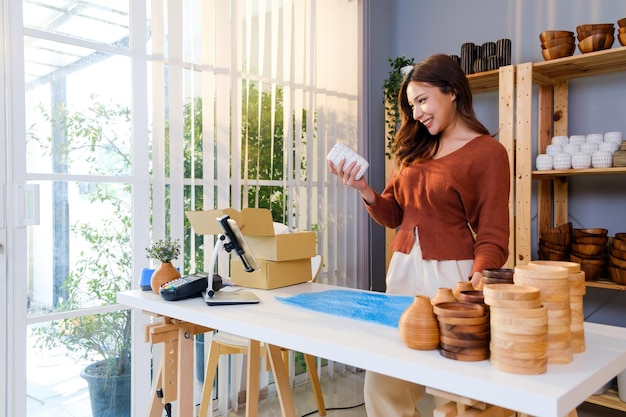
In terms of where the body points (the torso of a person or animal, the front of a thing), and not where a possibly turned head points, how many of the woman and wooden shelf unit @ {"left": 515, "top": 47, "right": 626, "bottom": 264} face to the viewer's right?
0

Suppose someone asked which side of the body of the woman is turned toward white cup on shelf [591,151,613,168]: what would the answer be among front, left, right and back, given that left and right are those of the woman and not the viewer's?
back

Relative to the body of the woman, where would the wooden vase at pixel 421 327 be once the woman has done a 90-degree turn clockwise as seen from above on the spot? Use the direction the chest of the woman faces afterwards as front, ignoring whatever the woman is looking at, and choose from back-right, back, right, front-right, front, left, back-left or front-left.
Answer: back-left

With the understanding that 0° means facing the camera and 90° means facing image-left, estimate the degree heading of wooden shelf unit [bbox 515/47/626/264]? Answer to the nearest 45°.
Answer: approximately 45°

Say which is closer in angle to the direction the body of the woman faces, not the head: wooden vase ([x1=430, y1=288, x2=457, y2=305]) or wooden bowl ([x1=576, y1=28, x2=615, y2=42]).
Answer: the wooden vase

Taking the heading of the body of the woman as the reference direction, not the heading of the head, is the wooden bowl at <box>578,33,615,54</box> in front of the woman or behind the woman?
behind

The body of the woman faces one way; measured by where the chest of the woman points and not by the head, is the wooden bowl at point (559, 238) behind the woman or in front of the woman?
behind

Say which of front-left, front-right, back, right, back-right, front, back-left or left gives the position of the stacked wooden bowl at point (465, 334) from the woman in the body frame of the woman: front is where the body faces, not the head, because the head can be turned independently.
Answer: front-left

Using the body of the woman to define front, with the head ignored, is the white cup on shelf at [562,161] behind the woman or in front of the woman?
behind

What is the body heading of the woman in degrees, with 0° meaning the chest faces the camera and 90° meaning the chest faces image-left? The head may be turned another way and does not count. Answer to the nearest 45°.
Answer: approximately 45°

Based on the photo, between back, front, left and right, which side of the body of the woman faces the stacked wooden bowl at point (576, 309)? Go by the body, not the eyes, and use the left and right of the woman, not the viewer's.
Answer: left

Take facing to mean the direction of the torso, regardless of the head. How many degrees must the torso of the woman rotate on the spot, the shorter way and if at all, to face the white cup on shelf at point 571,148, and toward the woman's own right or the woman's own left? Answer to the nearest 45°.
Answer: approximately 180°
